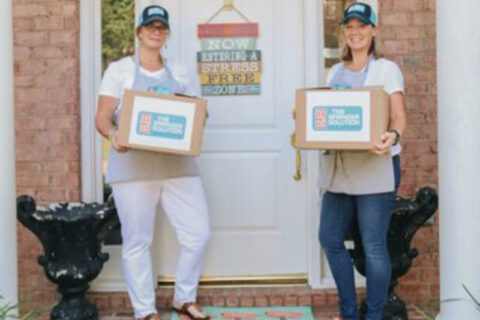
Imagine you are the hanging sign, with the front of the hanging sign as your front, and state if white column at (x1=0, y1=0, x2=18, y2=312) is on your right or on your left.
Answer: on your right

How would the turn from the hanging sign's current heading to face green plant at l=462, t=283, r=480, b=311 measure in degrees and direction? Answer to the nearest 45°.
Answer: approximately 45° to its left

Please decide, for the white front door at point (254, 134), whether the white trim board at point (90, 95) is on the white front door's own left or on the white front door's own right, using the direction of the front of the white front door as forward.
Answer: on the white front door's own right

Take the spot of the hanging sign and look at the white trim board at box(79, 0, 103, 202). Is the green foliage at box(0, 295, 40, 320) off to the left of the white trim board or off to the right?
left

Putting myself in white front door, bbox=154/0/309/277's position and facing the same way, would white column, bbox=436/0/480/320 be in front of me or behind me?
in front

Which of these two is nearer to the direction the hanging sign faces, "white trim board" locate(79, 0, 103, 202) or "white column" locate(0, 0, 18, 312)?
the white column

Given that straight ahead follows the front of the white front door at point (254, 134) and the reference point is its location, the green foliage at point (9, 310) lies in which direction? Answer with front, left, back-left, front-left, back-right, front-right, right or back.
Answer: front-right

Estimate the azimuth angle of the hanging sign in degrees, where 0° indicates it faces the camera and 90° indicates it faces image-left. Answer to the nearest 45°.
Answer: approximately 0°
